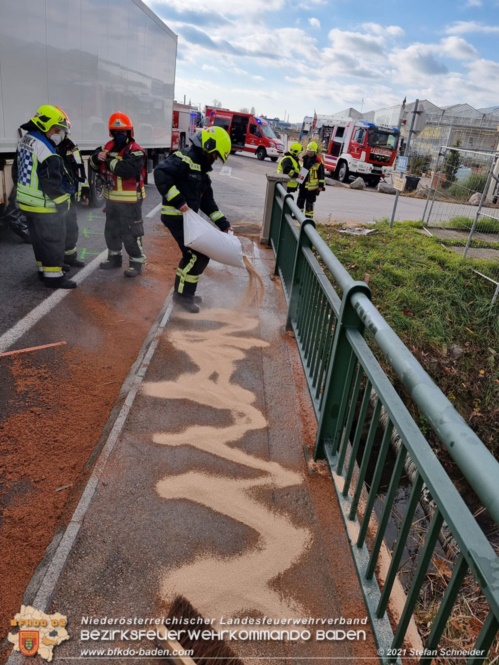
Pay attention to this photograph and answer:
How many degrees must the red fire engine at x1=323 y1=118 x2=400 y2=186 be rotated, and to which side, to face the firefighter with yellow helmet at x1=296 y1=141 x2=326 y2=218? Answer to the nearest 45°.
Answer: approximately 45° to its right

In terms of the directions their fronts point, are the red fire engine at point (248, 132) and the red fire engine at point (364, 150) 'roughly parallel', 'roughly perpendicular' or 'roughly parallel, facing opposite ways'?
roughly parallel

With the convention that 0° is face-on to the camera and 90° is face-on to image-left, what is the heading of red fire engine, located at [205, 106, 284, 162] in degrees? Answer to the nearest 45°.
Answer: approximately 315°

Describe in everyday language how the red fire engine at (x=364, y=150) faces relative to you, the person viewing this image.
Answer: facing the viewer and to the right of the viewer

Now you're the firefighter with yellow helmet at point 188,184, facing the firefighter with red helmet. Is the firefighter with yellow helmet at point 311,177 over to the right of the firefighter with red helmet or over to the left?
right

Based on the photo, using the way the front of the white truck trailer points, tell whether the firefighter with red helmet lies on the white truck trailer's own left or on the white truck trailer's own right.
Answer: on the white truck trailer's own left

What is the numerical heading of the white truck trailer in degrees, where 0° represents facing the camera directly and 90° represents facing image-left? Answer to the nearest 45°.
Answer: approximately 45°

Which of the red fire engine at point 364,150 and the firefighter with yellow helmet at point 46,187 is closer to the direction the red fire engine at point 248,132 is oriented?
the red fire engine

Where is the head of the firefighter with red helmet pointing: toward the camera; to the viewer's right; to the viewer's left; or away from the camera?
toward the camera

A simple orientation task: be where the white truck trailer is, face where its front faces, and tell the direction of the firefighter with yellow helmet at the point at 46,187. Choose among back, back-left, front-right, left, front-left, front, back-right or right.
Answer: front-left

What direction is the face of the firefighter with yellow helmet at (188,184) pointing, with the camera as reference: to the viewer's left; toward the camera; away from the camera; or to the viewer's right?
to the viewer's right

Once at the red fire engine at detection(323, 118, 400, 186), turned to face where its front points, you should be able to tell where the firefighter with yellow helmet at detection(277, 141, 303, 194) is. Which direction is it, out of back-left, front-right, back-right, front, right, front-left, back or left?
front-right
